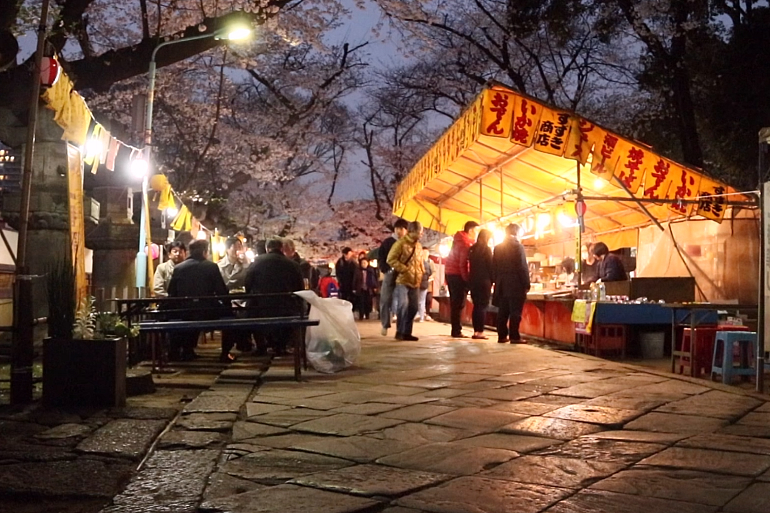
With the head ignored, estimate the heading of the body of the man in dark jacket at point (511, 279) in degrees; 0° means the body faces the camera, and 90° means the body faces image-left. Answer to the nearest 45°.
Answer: approximately 180°

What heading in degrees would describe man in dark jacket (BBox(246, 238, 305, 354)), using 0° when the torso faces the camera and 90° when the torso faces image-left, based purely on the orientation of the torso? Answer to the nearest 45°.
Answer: approximately 180°

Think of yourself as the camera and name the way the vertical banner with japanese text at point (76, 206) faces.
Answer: facing the viewer and to the right of the viewer

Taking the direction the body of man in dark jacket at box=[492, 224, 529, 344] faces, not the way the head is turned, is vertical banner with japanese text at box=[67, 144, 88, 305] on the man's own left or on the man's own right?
on the man's own left

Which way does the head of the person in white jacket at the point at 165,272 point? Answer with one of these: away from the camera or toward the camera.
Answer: toward the camera

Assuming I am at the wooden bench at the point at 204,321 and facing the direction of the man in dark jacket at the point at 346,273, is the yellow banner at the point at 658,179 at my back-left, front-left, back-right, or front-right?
front-right

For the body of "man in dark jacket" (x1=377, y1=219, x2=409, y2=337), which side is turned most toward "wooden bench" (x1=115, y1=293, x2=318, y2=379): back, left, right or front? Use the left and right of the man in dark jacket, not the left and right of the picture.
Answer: right

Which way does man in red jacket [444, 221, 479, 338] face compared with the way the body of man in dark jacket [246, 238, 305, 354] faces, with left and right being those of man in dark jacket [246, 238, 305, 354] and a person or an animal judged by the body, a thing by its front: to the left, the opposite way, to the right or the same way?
to the right

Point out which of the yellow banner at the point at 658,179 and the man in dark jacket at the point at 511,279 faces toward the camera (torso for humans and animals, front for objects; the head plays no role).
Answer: the yellow banner

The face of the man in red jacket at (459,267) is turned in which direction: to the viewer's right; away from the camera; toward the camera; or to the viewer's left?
to the viewer's right

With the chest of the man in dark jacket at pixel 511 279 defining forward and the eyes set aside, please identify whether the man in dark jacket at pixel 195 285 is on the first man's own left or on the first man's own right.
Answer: on the first man's own left

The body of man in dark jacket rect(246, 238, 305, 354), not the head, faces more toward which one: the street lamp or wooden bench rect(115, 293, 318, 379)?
the street lamp

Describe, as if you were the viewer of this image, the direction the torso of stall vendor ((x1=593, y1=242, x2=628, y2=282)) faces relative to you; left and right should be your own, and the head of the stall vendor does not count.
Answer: facing to the left of the viewer
